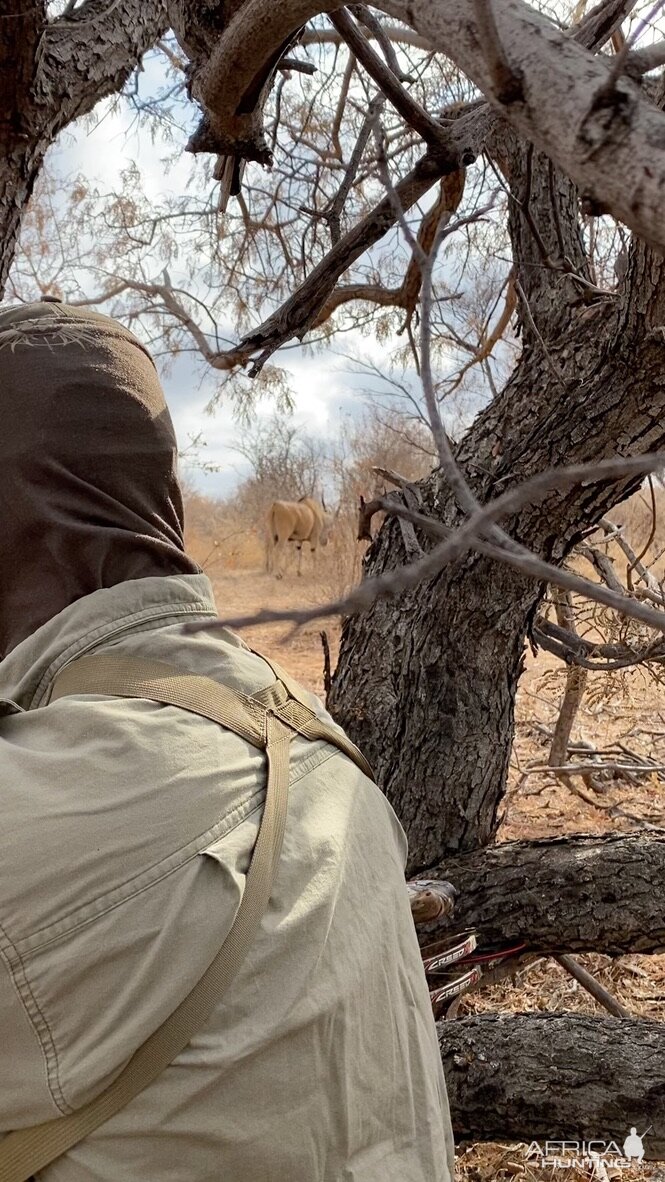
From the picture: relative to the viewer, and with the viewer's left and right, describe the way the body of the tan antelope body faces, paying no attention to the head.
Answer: facing away from the viewer and to the right of the viewer

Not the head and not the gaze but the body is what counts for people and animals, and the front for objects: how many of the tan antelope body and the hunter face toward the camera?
0

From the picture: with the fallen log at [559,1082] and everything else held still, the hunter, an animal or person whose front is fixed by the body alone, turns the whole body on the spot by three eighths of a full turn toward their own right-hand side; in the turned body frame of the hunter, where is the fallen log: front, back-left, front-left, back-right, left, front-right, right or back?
front-left

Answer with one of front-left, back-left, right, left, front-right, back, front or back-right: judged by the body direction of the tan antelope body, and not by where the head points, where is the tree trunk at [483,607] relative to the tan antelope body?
back-right

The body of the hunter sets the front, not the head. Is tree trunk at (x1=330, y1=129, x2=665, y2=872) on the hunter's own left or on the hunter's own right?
on the hunter's own right

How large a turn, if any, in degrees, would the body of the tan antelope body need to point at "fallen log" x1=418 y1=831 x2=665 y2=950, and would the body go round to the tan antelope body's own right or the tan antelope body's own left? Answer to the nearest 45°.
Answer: approximately 135° to the tan antelope body's own right

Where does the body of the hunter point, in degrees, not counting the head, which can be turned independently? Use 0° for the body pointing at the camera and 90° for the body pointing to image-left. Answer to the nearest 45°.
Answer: approximately 135°

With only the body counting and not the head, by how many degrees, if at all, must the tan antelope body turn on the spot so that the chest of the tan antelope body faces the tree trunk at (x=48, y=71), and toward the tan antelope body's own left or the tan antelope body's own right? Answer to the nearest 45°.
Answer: approximately 135° to the tan antelope body's own right

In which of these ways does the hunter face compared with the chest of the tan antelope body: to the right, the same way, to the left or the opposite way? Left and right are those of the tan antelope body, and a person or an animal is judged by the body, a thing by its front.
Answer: to the left

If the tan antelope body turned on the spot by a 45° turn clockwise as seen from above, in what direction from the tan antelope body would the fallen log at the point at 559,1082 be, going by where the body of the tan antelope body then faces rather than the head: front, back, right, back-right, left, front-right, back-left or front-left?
right

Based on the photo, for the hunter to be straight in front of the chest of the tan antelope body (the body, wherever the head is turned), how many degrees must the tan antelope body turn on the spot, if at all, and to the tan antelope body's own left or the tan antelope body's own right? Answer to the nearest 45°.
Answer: approximately 135° to the tan antelope body's own right
